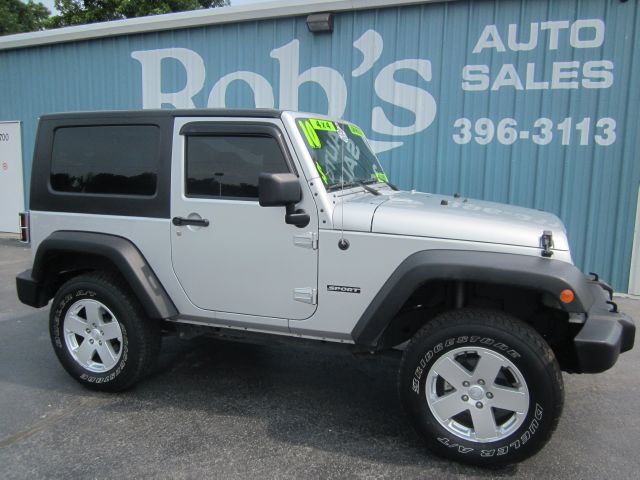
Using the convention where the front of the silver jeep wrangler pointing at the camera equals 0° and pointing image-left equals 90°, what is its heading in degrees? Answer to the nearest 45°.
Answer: approximately 315°
